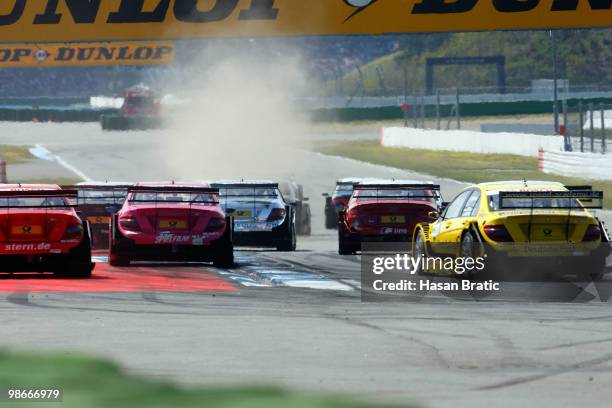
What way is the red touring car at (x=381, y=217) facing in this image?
away from the camera

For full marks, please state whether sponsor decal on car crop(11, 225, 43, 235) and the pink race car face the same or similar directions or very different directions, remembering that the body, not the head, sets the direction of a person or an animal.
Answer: very different directions

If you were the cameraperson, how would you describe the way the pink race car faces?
facing away from the viewer

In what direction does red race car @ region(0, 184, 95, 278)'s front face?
away from the camera

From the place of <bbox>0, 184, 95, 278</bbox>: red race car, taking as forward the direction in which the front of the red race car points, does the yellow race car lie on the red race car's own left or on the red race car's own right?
on the red race car's own right

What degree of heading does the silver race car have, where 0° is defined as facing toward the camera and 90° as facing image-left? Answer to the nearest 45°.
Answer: approximately 180°

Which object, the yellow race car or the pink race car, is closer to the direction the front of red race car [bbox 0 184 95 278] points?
the pink race car
